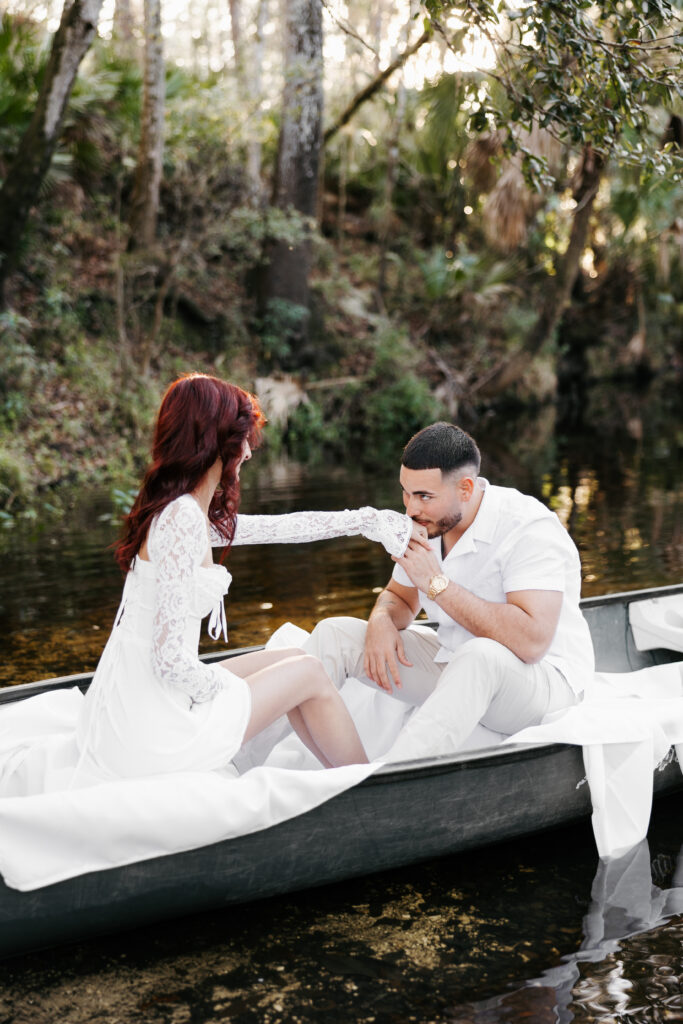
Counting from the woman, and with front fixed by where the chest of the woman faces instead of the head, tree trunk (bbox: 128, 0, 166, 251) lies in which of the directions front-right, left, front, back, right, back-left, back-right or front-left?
left

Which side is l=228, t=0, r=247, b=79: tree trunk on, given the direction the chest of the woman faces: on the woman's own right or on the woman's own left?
on the woman's own left

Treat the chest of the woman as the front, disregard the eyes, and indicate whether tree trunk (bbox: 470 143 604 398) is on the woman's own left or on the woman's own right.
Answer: on the woman's own left

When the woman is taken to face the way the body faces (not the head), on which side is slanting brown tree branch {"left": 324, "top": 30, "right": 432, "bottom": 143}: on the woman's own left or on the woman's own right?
on the woman's own left

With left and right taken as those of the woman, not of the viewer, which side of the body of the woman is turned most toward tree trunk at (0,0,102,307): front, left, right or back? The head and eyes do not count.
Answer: left

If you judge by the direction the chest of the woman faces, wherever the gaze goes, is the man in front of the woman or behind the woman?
in front

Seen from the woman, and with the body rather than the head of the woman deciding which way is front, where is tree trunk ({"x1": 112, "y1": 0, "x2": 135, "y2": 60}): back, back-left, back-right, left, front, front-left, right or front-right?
left

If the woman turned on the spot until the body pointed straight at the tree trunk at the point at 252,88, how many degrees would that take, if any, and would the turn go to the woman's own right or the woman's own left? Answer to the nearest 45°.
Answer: approximately 90° to the woman's own left

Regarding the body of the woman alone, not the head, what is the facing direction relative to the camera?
to the viewer's right

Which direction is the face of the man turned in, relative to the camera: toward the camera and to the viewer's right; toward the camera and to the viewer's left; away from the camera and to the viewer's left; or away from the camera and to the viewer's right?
toward the camera and to the viewer's left
